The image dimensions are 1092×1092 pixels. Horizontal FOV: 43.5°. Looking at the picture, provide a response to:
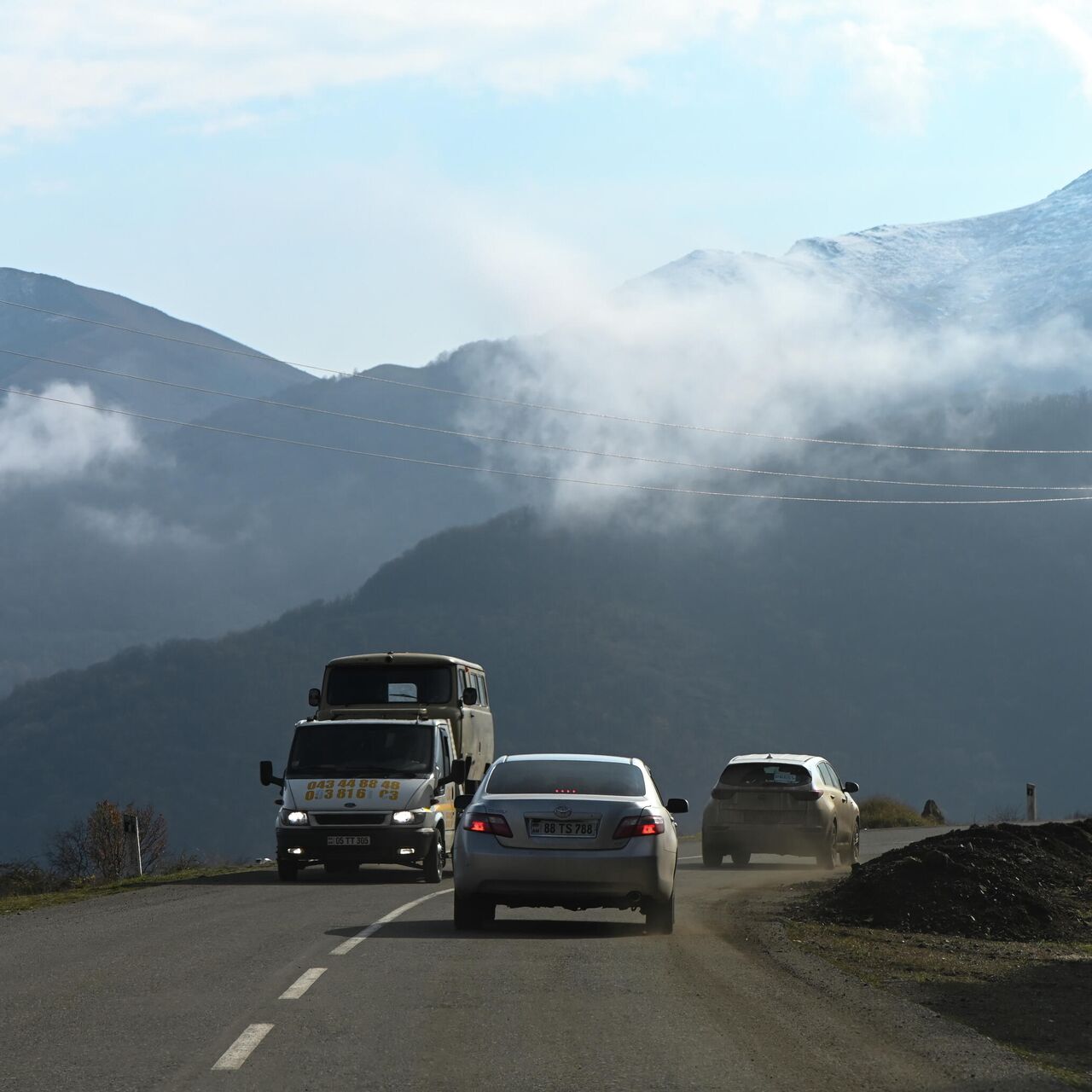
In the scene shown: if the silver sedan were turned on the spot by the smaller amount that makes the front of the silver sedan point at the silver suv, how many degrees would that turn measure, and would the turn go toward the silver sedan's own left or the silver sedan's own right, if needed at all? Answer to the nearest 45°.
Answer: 0° — it already faces it

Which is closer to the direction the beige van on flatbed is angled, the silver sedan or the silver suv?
the silver sedan

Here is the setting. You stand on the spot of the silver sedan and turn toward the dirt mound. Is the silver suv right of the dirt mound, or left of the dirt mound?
left

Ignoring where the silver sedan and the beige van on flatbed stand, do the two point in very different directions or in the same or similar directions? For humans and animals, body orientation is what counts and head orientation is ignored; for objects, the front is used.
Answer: very different directions

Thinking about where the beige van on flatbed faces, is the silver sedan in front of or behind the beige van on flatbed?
in front

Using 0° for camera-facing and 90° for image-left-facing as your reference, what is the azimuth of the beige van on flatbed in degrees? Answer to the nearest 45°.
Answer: approximately 0°

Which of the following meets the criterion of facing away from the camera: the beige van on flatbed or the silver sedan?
the silver sedan

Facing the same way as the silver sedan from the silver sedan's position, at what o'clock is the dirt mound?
The dirt mound is roughly at 2 o'clock from the silver sedan.

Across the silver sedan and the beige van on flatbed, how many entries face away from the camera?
1

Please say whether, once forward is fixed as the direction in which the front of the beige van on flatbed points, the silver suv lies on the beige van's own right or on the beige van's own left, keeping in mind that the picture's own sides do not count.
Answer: on the beige van's own left

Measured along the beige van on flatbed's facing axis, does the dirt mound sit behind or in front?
in front

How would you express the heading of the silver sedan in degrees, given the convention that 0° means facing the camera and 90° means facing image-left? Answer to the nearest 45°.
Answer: approximately 180°
